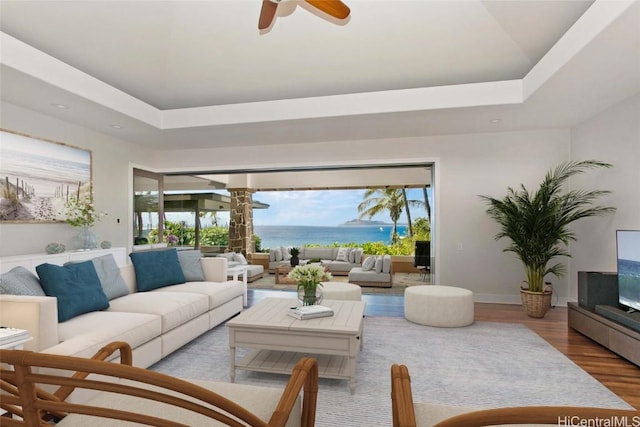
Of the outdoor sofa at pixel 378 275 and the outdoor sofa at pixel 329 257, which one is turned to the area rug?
the outdoor sofa at pixel 329 257

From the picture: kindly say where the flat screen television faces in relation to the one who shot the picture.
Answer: facing the viewer and to the left of the viewer

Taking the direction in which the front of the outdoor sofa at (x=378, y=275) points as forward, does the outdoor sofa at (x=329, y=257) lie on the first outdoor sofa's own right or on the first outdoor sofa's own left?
on the first outdoor sofa's own right

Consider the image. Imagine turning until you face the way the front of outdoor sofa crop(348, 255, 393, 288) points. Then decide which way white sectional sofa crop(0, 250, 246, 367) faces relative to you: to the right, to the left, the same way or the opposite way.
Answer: the opposite way

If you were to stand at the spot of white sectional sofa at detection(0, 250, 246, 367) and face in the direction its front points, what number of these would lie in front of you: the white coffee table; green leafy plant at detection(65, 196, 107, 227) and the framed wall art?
1

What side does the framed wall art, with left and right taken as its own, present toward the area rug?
front

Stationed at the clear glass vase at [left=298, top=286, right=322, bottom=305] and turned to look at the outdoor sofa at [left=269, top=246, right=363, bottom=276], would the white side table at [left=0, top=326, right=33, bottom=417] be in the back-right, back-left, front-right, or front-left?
back-left

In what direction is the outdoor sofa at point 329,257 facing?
toward the camera

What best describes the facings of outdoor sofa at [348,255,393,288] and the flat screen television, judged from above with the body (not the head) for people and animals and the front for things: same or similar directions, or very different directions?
same or similar directions

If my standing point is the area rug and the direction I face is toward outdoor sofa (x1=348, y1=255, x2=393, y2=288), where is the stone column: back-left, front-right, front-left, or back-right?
front-left

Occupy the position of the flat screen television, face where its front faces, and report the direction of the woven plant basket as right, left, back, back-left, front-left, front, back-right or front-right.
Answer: right

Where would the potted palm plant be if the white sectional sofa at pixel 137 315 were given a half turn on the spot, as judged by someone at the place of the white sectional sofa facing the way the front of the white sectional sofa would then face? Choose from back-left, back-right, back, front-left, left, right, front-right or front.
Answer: back-right

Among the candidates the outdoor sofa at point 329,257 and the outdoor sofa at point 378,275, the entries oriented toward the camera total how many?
1

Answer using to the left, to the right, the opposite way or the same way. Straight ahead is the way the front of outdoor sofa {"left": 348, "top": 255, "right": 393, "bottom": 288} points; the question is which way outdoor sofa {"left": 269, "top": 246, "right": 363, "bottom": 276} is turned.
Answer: to the left

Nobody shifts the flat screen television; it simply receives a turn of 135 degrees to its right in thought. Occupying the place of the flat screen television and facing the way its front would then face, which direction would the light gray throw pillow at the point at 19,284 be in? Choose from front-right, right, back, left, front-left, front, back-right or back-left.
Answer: back-left

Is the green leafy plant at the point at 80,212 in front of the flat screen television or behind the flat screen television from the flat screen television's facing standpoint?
in front

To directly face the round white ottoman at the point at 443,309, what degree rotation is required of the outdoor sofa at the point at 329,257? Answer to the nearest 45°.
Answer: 0° — it already faces it

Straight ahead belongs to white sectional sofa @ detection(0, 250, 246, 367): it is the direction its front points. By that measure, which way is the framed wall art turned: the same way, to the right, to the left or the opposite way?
the same way

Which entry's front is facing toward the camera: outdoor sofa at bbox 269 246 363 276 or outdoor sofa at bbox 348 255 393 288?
outdoor sofa at bbox 269 246 363 276
